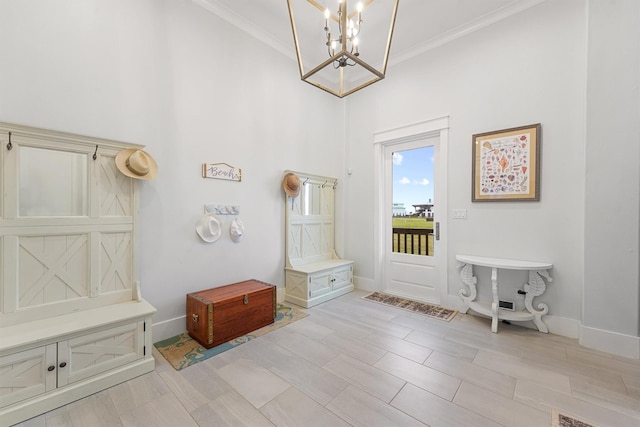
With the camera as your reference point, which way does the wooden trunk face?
facing the viewer and to the right of the viewer

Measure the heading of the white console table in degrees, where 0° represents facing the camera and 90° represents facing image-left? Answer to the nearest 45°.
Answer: approximately 45°

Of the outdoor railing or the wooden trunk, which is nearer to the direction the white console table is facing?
the wooden trunk

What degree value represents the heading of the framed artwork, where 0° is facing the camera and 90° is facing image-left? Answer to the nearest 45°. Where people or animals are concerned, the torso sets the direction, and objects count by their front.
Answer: approximately 45°

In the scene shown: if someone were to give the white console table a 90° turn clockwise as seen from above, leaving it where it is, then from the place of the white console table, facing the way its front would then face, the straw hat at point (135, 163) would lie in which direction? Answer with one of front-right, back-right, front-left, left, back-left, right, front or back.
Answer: left

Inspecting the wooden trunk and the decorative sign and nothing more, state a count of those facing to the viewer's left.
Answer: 0

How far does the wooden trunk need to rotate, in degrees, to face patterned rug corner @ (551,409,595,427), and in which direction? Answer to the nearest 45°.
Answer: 0° — it already faces it

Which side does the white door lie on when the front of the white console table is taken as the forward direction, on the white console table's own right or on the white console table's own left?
on the white console table's own right

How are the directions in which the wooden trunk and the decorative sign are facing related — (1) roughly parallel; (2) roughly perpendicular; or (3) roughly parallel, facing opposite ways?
roughly parallel

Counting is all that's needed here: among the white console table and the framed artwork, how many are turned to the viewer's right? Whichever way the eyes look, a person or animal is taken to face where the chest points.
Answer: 0

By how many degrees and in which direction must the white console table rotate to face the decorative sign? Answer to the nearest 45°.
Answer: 0° — it already faces it
